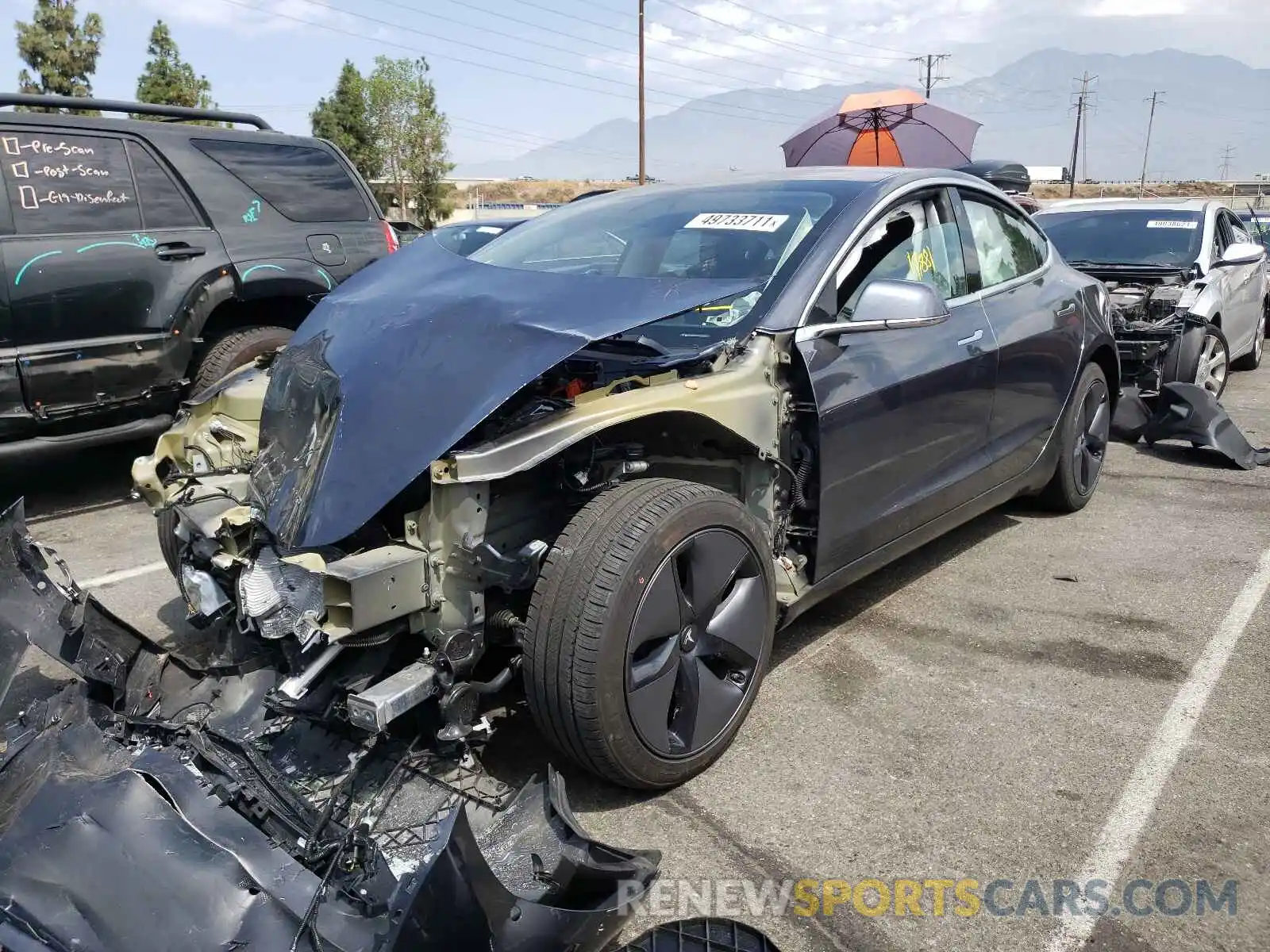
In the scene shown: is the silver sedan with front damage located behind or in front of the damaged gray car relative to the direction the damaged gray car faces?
behind

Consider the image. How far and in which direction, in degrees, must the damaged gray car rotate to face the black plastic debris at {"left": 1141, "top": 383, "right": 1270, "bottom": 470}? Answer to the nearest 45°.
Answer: approximately 180°

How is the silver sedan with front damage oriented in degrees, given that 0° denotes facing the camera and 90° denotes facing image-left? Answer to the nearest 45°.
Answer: approximately 45°

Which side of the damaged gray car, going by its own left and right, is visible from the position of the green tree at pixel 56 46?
right

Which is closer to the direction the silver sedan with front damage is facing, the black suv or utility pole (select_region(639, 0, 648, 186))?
the black suv

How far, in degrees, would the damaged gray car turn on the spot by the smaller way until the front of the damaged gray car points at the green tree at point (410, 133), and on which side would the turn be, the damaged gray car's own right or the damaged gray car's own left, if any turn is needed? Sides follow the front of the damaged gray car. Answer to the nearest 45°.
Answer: approximately 135° to the damaged gray car's own right

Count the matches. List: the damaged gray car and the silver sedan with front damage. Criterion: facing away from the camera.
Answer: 0

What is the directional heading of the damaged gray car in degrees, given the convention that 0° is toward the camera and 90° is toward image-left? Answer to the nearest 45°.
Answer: approximately 45°

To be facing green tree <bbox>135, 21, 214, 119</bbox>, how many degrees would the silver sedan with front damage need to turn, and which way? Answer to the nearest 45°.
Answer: approximately 90° to its right

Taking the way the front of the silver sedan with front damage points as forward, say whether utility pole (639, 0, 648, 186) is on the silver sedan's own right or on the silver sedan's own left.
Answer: on the silver sedan's own right
